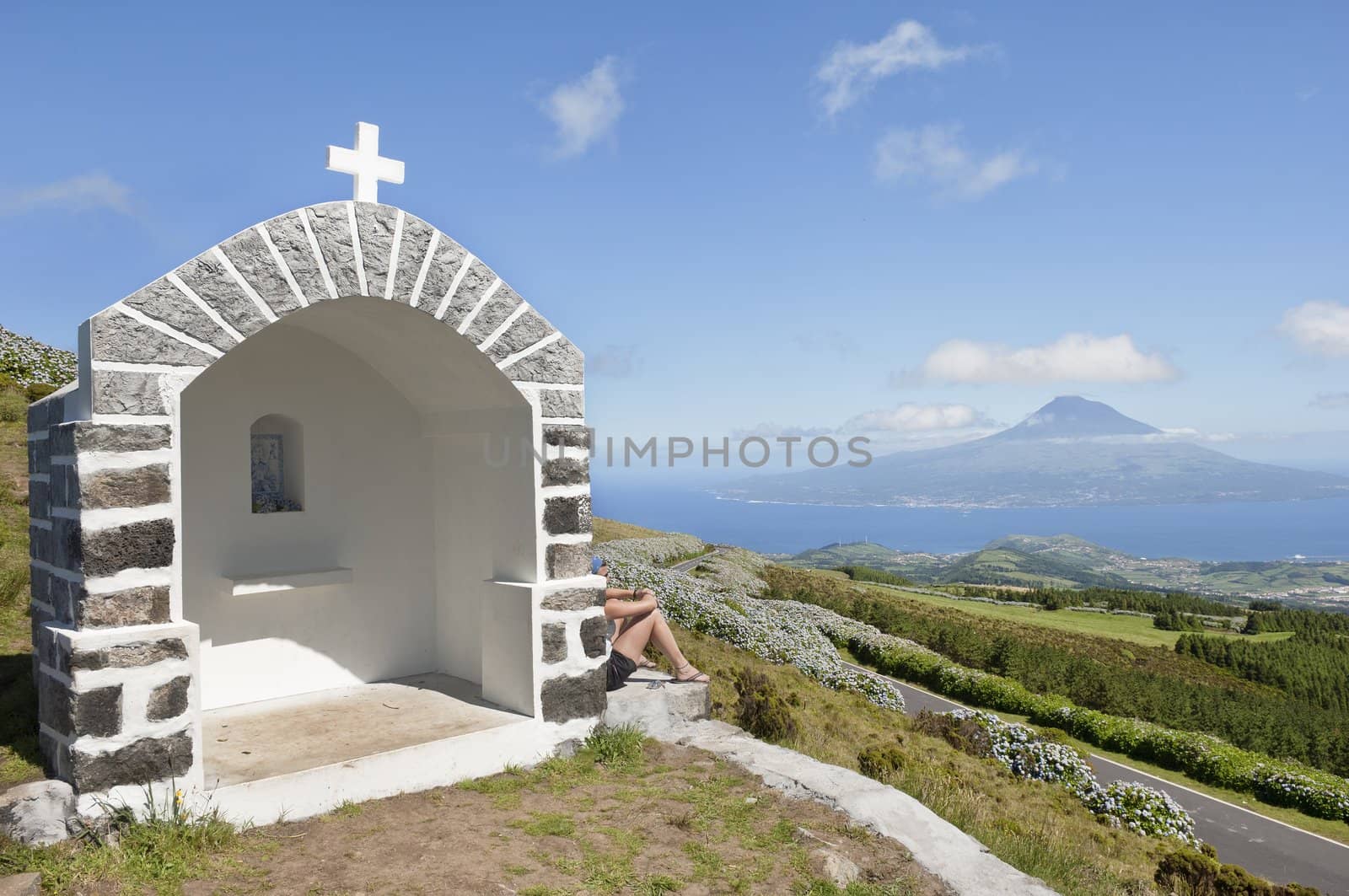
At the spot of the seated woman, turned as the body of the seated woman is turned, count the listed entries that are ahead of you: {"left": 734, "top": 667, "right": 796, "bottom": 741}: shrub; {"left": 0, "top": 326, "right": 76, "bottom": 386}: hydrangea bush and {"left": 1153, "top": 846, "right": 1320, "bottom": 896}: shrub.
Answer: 2

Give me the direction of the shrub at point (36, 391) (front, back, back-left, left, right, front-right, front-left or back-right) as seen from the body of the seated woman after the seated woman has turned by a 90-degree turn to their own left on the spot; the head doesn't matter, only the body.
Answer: front-left

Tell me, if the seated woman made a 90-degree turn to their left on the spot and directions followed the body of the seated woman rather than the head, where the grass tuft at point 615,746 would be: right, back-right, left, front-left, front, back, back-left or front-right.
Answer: back

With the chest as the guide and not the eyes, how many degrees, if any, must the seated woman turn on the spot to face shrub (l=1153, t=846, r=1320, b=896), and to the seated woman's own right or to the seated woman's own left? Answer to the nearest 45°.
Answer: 0° — they already face it

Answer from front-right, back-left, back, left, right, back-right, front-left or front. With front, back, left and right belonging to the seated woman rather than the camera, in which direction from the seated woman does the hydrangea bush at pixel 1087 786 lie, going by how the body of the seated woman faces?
front-left

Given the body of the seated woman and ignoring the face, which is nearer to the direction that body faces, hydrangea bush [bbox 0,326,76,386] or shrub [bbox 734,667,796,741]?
the shrub

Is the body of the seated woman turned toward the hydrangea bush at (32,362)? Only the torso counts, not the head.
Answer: no

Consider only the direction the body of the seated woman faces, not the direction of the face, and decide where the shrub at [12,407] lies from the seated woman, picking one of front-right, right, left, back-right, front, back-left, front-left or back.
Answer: back-left

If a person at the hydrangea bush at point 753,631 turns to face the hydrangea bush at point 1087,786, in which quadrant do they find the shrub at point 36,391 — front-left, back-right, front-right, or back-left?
back-right

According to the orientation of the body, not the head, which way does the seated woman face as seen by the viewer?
to the viewer's right

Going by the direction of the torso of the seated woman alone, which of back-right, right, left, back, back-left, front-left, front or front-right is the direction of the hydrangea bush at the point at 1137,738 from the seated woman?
front-left

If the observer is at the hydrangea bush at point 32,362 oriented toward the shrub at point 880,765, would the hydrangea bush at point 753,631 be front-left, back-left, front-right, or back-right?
front-left

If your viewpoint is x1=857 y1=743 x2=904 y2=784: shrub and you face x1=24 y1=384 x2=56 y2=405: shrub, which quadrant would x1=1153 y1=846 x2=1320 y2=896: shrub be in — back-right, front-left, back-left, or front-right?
back-right

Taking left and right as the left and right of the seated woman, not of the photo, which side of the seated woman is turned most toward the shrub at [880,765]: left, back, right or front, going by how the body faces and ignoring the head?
front

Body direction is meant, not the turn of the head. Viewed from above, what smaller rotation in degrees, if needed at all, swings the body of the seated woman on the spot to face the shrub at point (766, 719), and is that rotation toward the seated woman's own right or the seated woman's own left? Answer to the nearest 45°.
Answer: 0° — they already face it
